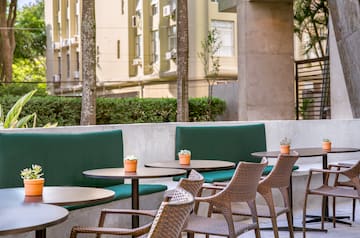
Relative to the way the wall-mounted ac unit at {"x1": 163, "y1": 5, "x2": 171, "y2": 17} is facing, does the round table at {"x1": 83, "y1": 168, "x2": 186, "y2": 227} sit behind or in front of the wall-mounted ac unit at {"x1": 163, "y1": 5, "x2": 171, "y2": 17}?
in front

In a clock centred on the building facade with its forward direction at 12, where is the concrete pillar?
The concrete pillar is roughly at 10 o'clock from the building facade.

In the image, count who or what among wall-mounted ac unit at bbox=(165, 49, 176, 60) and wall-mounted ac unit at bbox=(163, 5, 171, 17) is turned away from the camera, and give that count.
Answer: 0

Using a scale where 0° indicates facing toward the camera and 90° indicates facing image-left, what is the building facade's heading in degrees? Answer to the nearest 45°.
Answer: approximately 45°

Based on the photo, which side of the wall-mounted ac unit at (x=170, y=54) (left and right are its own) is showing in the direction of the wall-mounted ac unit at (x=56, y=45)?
right

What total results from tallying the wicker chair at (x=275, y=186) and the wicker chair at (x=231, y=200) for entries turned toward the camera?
0

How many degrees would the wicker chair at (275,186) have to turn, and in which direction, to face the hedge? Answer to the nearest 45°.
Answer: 0° — it already faces it

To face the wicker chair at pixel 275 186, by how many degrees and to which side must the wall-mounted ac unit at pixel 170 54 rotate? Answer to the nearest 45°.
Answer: approximately 45° to its left

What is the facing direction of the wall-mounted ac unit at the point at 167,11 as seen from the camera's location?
facing the viewer and to the left of the viewer

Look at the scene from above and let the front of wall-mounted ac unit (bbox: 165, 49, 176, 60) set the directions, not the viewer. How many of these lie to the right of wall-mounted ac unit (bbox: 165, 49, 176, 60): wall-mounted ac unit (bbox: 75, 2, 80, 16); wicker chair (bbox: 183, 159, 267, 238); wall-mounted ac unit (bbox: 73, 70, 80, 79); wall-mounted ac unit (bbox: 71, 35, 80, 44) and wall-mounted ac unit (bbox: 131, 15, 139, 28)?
4

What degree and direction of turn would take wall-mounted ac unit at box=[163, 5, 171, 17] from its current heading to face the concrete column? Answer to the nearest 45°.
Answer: approximately 45° to its left
